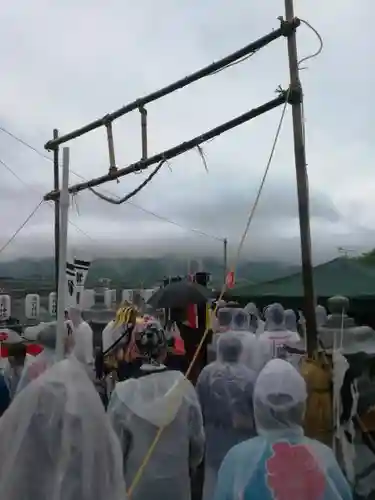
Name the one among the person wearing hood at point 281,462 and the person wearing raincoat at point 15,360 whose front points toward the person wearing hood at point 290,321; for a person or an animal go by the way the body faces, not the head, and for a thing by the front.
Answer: the person wearing hood at point 281,462

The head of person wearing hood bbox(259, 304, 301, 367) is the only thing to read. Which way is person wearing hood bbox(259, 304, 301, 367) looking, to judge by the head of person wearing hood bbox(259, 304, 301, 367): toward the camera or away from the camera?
away from the camera

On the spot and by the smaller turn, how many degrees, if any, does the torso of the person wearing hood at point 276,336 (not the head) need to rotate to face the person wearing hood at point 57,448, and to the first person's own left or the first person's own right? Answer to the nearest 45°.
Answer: approximately 180°

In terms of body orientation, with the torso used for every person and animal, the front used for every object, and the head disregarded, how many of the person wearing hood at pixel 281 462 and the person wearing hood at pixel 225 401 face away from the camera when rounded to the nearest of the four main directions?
2

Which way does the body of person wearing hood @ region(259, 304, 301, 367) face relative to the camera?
away from the camera

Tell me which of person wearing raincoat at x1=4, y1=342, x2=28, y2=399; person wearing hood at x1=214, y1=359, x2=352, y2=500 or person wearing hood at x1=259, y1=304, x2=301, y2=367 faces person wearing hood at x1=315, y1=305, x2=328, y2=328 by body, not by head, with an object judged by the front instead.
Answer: person wearing hood at x1=214, y1=359, x2=352, y2=500

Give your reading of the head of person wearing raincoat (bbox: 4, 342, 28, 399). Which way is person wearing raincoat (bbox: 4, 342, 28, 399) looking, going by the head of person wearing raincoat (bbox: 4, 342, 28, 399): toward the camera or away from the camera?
away from the camera

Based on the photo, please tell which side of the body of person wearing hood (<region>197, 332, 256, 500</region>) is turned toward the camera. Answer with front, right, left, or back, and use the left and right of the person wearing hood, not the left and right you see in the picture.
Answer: back

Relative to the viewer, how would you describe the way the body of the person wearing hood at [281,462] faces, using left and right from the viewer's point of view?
facing away from the viewer

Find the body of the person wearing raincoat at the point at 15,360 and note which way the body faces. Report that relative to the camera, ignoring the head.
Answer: away from the camera

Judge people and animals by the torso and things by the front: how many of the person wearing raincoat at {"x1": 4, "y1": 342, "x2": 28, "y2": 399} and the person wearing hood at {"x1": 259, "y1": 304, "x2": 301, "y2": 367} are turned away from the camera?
2

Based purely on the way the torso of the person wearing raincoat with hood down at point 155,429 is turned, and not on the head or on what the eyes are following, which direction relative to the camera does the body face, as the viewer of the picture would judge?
away from the camera

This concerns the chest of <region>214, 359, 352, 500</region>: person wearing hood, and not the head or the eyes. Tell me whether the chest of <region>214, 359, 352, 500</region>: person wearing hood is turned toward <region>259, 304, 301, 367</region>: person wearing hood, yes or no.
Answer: yes

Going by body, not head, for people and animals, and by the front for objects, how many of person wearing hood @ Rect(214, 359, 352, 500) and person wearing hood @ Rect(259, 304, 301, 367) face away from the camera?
2
